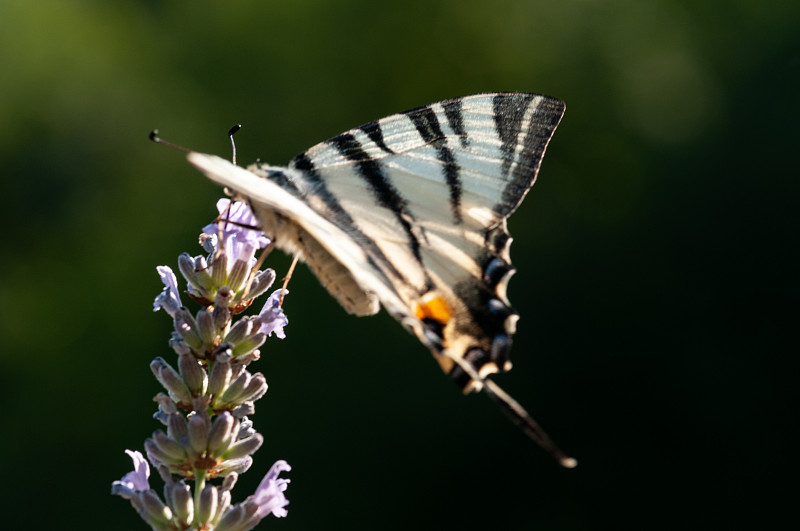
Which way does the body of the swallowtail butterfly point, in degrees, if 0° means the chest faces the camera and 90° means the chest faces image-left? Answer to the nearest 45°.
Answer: approximately 90°
